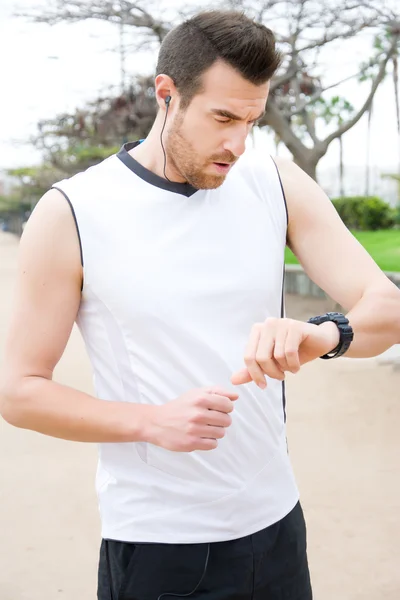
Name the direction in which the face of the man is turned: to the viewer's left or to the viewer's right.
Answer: to the viewer's right

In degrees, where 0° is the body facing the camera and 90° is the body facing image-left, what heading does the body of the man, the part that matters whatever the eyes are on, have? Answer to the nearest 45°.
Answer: approximately 315°
